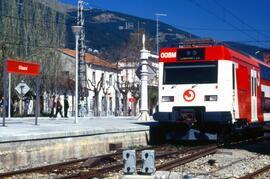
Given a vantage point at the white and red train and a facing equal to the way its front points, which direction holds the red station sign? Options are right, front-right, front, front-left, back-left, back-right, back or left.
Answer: front-right

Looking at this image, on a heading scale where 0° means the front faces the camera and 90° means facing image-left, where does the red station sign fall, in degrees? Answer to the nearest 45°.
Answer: approximately 315°

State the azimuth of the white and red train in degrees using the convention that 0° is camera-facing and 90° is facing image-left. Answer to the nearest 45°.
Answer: approximately 45°
